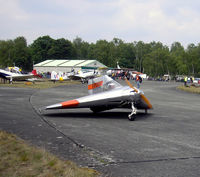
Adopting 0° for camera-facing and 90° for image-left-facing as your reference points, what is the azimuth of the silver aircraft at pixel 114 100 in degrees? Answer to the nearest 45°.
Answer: approximately 315°
